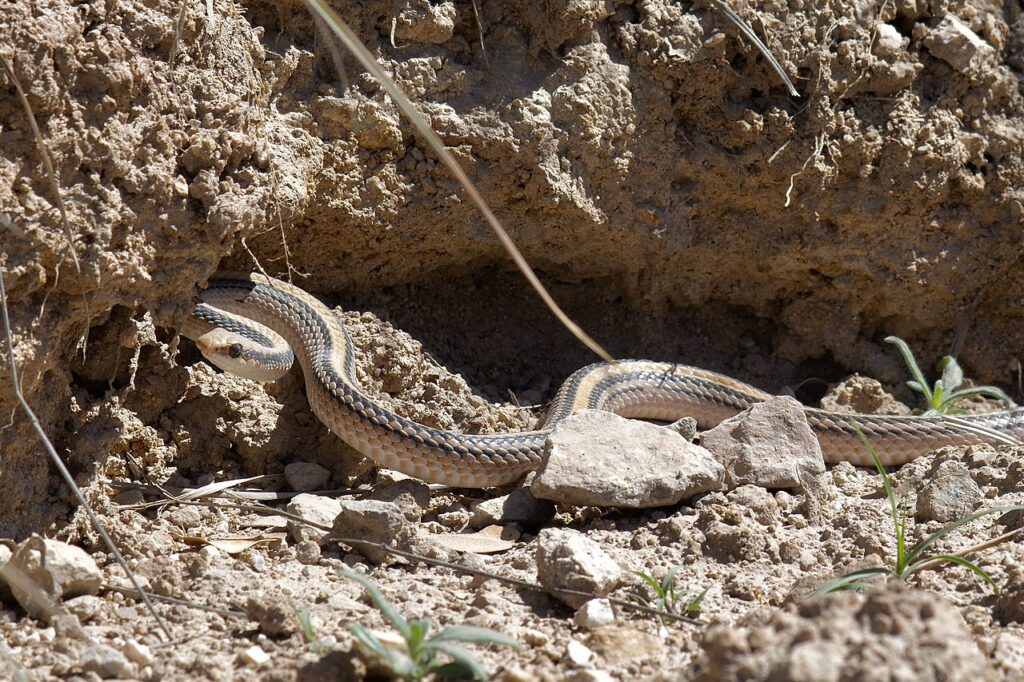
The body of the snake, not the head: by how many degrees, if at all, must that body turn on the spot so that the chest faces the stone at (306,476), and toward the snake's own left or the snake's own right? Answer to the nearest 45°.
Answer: approximately 45° to the snake's own left

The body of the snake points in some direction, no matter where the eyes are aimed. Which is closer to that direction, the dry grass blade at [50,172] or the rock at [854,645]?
the dry grass blade

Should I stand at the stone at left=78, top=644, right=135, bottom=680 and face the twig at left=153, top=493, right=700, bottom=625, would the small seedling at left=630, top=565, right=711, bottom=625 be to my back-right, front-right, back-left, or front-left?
front-right

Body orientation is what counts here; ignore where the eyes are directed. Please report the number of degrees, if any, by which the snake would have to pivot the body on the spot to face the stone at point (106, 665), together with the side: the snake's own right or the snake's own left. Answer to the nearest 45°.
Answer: approximately 90° to the snake's own left

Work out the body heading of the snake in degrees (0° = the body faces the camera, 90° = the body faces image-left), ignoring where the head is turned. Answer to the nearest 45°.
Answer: approximately 90°

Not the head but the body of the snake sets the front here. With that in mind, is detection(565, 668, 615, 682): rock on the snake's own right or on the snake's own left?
on the snake's own left

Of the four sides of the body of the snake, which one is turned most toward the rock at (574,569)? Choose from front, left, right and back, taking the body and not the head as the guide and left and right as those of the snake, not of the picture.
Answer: left

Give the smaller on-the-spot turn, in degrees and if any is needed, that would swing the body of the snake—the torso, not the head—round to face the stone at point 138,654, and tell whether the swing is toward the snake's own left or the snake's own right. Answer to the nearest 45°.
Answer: approximately 90° to the snake's own left

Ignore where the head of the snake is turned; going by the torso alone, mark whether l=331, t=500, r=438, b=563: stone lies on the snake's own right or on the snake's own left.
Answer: on the snake's own left

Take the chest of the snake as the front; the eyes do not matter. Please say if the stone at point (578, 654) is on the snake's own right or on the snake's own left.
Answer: on the snake's own left

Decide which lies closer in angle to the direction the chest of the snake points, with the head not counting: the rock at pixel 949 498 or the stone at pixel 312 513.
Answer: the stone
